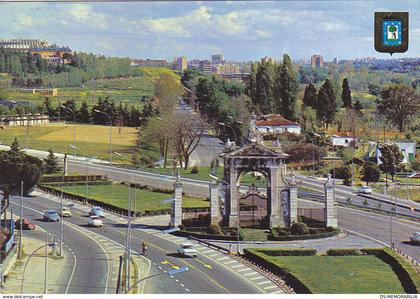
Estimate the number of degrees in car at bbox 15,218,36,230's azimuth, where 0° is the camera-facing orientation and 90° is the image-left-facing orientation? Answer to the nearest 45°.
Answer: approximately 315°

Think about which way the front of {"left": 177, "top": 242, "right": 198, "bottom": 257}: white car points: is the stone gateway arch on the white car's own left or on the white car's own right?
on the white car's own left

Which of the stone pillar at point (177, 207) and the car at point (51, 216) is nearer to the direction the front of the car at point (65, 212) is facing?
the stone pillar

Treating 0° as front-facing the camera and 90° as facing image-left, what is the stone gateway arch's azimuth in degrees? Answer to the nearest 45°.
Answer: approximately 0°

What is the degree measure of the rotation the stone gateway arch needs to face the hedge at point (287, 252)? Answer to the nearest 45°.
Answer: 0° — it already faces it

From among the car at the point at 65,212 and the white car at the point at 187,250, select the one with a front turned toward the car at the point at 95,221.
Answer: the car at the point at 65,212

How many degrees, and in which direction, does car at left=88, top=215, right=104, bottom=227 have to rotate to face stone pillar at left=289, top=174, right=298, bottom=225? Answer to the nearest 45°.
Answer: approximately 45° to its left

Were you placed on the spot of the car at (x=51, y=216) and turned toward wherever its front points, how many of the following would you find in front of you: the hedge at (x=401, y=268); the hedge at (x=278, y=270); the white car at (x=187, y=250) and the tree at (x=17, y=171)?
3

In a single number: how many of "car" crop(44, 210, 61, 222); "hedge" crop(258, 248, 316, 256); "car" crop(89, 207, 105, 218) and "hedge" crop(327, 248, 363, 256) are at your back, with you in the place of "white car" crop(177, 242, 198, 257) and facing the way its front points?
2
